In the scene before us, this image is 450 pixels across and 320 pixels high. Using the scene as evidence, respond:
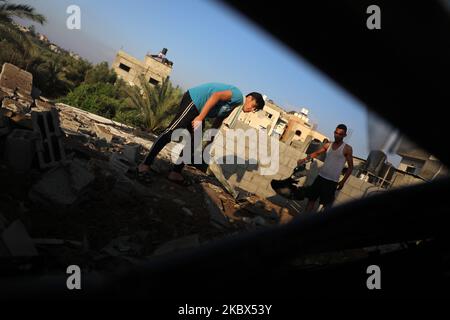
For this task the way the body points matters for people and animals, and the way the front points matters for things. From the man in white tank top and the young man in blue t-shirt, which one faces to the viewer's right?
the young man in blue t-shirt

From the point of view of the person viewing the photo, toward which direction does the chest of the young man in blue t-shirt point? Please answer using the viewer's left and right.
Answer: facing to the right of the viewer

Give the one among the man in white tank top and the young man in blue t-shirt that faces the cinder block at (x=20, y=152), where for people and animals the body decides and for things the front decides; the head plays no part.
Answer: the man in white tank top

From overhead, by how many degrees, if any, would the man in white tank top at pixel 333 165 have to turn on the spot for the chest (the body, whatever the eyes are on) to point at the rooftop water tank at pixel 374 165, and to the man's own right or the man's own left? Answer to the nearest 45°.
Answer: approximately 135° to the man's own right

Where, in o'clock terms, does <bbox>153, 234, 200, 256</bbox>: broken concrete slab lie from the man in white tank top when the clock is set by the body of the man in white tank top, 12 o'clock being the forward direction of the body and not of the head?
The broken concrete slab is roughly at 11 o'clock from the man in white tank top.

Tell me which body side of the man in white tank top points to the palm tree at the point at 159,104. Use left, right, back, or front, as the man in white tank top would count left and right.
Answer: right

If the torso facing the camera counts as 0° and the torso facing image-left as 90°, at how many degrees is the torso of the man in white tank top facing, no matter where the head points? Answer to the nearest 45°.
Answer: approximately 45°

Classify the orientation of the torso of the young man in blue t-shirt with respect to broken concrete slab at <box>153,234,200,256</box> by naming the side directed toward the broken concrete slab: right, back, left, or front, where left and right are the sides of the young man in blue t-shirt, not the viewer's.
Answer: right

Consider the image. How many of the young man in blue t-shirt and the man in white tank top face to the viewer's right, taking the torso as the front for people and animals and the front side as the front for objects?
1
